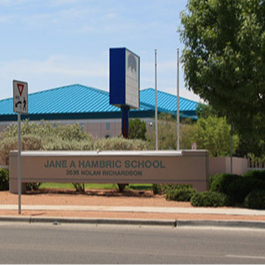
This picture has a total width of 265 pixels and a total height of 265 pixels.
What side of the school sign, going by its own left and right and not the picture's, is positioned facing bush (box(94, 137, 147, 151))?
back

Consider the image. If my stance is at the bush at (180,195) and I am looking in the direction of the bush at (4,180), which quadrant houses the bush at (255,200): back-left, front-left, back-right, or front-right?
back-left

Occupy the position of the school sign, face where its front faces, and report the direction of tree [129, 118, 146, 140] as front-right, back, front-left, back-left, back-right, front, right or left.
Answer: back

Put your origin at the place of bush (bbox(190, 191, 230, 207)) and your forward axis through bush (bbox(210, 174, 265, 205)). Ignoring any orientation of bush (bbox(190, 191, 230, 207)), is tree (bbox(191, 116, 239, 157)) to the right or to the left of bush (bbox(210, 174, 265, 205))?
left

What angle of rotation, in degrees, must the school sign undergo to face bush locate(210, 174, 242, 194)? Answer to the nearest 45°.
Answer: approximately 45° to its left

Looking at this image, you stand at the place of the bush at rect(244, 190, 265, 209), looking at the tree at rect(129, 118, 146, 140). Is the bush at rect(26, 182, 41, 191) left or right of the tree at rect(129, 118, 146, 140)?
left

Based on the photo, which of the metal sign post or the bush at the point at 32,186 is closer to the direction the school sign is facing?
the metal sign post

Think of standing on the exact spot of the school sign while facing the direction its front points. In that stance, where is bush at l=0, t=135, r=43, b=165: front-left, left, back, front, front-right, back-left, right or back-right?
back-right

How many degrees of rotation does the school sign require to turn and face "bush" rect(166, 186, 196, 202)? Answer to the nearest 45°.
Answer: approximately 45° to its left

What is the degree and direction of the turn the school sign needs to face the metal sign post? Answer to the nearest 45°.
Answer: approximately 45° to its right

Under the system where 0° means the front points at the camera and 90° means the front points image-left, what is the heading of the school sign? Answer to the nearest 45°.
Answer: approximately 0°
